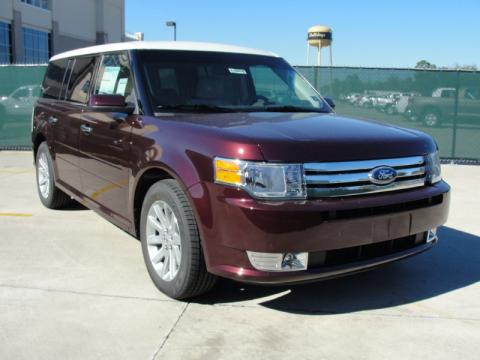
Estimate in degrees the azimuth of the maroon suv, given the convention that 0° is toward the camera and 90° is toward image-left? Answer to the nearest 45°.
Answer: approximately 315°

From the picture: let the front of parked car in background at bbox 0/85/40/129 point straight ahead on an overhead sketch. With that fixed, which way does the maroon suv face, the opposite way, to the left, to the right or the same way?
to the left

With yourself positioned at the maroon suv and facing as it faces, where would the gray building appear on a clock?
The gray building is roughly at 7 o'clock from the maroon suv.

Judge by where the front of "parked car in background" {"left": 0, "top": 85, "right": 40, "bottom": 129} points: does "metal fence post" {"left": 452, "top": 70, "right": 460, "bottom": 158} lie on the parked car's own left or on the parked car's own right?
on the parked car's own left

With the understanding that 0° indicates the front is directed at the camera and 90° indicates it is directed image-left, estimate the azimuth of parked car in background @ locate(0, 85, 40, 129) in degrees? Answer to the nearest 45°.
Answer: approximately 45°

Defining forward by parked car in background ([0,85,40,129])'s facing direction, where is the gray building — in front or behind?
behind

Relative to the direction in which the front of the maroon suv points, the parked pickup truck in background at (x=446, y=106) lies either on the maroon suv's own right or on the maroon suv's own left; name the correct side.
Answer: on the maroon suv's own left
